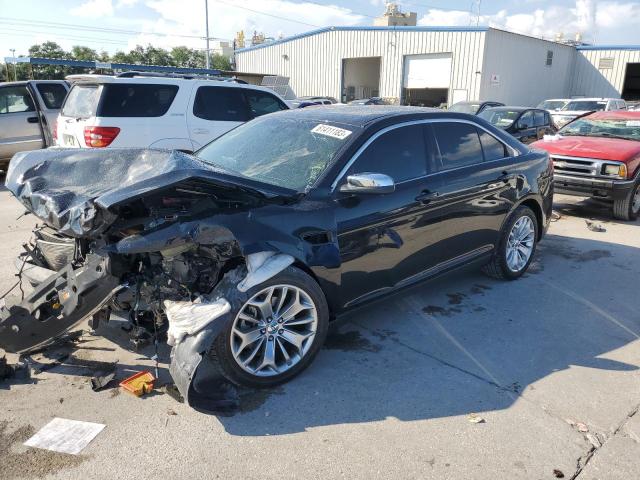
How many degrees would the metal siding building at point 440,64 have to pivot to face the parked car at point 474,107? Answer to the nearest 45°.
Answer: approximately 45° to its left

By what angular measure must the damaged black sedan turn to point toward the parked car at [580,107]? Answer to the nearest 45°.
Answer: approximately 180°

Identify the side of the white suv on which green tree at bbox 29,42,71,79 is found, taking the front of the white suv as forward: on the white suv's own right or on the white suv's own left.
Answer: on the white suv's own left

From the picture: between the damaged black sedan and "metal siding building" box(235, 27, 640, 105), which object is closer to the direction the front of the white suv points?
the metal siding building

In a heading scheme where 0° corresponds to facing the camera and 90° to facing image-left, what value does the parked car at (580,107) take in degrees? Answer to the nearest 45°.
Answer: approximately 45°

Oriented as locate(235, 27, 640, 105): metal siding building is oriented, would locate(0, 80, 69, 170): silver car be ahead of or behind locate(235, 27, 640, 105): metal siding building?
ahead

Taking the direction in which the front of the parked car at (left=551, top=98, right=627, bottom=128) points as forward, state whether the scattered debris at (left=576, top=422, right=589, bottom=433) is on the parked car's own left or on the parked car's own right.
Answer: on the parked car's own left

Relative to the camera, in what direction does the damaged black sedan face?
facing the viewer and to the left of the viewer

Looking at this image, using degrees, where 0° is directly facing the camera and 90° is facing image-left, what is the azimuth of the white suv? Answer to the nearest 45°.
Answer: approximately 225°

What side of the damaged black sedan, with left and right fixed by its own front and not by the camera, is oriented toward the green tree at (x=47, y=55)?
right

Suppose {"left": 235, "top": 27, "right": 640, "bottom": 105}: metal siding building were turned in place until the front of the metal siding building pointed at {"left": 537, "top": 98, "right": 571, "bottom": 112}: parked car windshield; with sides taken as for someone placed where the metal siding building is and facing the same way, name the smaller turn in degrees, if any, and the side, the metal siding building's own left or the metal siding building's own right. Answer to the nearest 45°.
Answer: approximately 90° to the metal siding building's own left

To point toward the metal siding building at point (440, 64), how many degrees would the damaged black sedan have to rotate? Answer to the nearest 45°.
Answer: approximately 135° to its right

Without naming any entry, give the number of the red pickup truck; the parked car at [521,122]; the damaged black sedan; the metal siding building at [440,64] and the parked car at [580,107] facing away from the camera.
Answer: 0

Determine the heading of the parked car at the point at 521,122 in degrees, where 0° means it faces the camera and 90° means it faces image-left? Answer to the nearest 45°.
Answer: approximately 45°

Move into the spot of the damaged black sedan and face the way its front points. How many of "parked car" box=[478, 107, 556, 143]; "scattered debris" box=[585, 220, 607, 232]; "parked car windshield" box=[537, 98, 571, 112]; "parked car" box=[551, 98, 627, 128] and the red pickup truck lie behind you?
5
